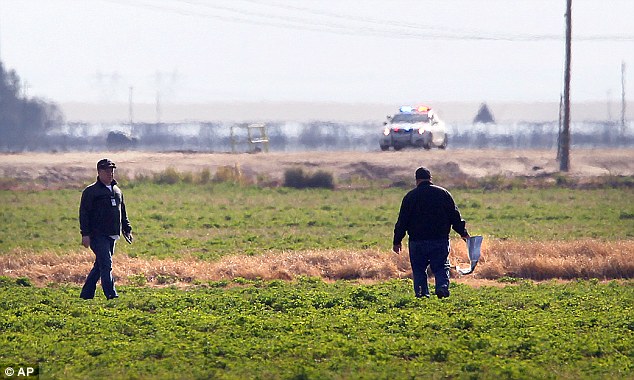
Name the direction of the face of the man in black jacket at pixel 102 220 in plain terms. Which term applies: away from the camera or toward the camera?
toward the camera

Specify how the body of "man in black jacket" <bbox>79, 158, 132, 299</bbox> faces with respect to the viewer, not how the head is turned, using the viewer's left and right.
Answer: facing the viewer and to the right of the viewer

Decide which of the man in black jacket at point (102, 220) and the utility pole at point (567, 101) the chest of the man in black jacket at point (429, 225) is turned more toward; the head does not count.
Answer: the utility pole

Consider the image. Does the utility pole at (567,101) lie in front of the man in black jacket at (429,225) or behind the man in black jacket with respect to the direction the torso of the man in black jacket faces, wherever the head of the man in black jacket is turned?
in front

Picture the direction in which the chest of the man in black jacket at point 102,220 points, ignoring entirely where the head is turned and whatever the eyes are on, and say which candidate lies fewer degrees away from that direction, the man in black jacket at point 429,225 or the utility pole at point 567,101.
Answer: the man in black jacket

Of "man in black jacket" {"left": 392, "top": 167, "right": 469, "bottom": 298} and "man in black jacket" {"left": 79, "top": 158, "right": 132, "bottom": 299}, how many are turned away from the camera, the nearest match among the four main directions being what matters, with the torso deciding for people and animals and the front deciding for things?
1

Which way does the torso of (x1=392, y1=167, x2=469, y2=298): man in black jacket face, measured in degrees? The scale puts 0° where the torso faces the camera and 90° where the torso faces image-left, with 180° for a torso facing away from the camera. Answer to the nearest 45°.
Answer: approximately 180°

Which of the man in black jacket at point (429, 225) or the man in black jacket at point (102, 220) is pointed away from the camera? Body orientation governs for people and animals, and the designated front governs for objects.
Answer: the man in black jacket at point (429, 225)

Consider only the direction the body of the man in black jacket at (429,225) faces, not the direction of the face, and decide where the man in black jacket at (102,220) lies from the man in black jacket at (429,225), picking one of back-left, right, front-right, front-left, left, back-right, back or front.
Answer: left

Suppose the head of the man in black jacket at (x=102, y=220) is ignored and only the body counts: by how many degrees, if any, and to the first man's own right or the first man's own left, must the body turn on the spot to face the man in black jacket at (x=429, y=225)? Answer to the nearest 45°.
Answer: approximately 45° to the first man's own left

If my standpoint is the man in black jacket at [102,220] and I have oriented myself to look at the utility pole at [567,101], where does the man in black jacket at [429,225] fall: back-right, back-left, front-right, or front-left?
front-right

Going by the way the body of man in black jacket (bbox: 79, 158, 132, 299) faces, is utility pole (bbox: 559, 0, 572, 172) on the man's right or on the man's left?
on the man's left
